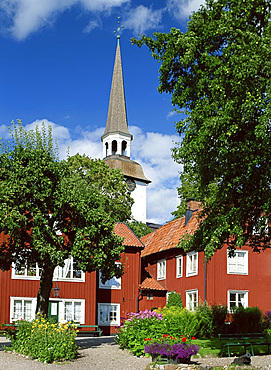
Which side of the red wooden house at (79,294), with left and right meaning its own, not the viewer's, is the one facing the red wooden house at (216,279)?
left

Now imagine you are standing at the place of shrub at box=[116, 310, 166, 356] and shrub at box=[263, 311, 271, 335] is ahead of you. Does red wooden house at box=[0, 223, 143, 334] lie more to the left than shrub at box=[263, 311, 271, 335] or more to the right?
left

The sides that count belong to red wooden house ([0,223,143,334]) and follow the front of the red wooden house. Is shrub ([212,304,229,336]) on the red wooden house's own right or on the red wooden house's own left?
on the red wooden house's own left

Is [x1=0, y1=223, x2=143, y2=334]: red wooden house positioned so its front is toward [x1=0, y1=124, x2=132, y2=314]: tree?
yes

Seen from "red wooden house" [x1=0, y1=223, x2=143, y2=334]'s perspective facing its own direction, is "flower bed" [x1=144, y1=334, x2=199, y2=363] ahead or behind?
ahead

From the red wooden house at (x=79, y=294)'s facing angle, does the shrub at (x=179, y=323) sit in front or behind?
in front

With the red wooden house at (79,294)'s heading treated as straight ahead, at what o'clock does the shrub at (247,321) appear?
The shrub is roughly at 10 o'clock from the red wooden house.

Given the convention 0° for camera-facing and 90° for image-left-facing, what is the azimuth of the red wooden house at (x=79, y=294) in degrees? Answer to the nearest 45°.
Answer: approximately 0°
